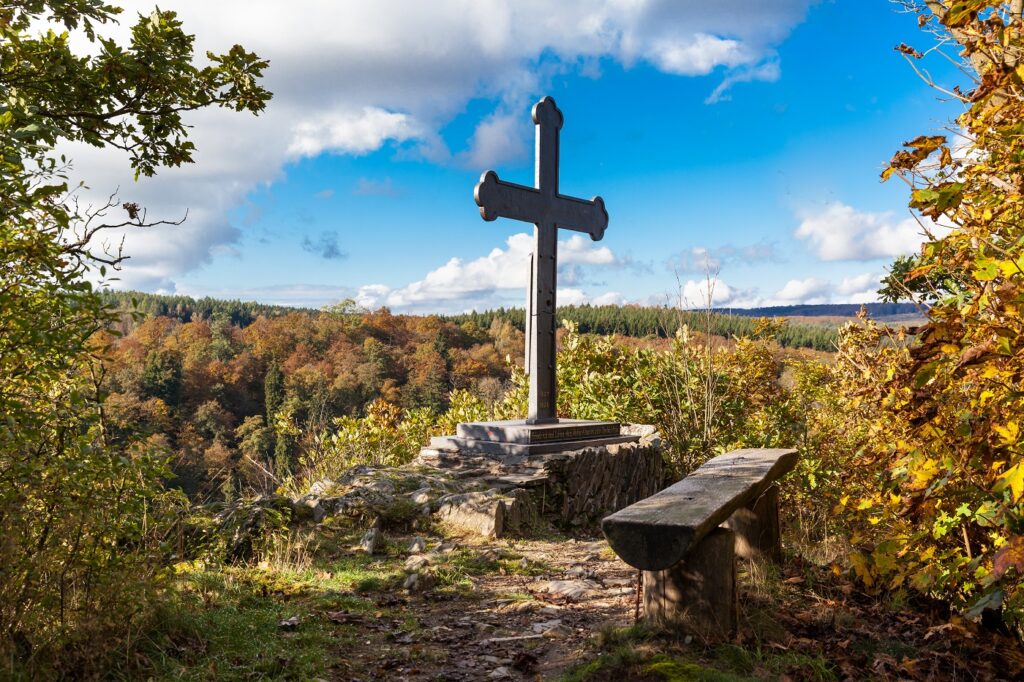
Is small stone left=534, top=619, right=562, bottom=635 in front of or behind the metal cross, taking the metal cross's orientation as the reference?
in front

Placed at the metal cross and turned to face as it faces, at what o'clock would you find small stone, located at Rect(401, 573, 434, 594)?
The small stone is roughly at 2 o'clock from the metal cross.

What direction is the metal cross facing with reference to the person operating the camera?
facing the viewer and to the right of the viewer

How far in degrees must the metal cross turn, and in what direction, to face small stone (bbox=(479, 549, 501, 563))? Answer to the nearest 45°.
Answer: approximately 45° to its right

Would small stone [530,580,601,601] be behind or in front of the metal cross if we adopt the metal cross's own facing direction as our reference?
in front

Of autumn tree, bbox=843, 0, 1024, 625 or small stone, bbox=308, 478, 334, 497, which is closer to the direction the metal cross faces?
the autumn tree

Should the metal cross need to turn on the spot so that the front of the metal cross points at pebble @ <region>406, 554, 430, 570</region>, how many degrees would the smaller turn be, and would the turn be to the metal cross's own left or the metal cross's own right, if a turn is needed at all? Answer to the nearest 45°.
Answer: approximately 45° to the metal cross's own right
